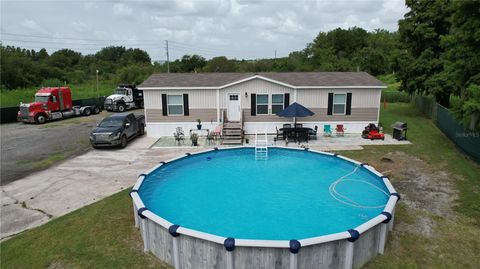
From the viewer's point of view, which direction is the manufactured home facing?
toward the camera

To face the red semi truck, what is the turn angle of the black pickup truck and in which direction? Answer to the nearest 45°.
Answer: approximately 90° to its right

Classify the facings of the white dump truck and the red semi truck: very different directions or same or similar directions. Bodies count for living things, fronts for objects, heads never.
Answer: same or similar directions
